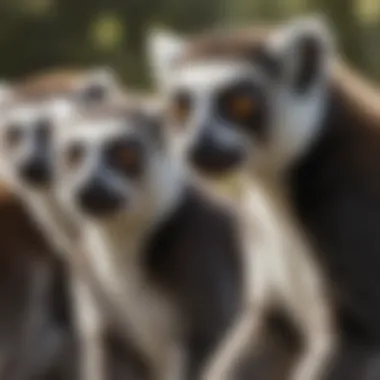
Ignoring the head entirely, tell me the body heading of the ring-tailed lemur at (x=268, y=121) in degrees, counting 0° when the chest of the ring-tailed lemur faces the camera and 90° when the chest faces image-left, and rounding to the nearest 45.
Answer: approximately 45°
